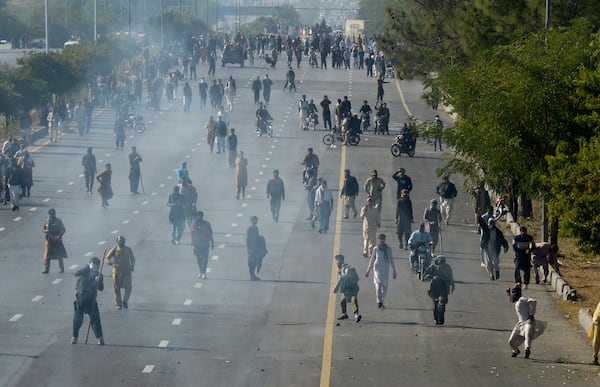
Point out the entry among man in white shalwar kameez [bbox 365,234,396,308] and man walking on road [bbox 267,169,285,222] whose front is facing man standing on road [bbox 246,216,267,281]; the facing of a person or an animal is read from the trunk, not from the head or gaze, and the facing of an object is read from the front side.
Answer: man walking on road [bbox 267,169,285,222]

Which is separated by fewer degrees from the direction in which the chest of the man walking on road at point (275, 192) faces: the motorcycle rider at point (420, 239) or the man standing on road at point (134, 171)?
the motorcycle rider

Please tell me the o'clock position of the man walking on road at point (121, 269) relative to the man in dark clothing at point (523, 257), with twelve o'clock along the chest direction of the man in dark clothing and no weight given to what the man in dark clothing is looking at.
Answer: The man walking on road is roughly at 2 o'clock from the man in dark clothing.

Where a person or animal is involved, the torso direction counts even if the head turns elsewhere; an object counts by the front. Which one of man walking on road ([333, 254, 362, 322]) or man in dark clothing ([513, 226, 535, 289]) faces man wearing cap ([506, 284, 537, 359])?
the man in dark clothing

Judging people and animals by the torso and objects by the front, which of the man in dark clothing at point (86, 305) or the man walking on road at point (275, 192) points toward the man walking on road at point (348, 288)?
the man walking on road at point (275, 192)

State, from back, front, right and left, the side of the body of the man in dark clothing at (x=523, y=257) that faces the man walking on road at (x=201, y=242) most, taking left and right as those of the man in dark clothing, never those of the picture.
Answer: right
